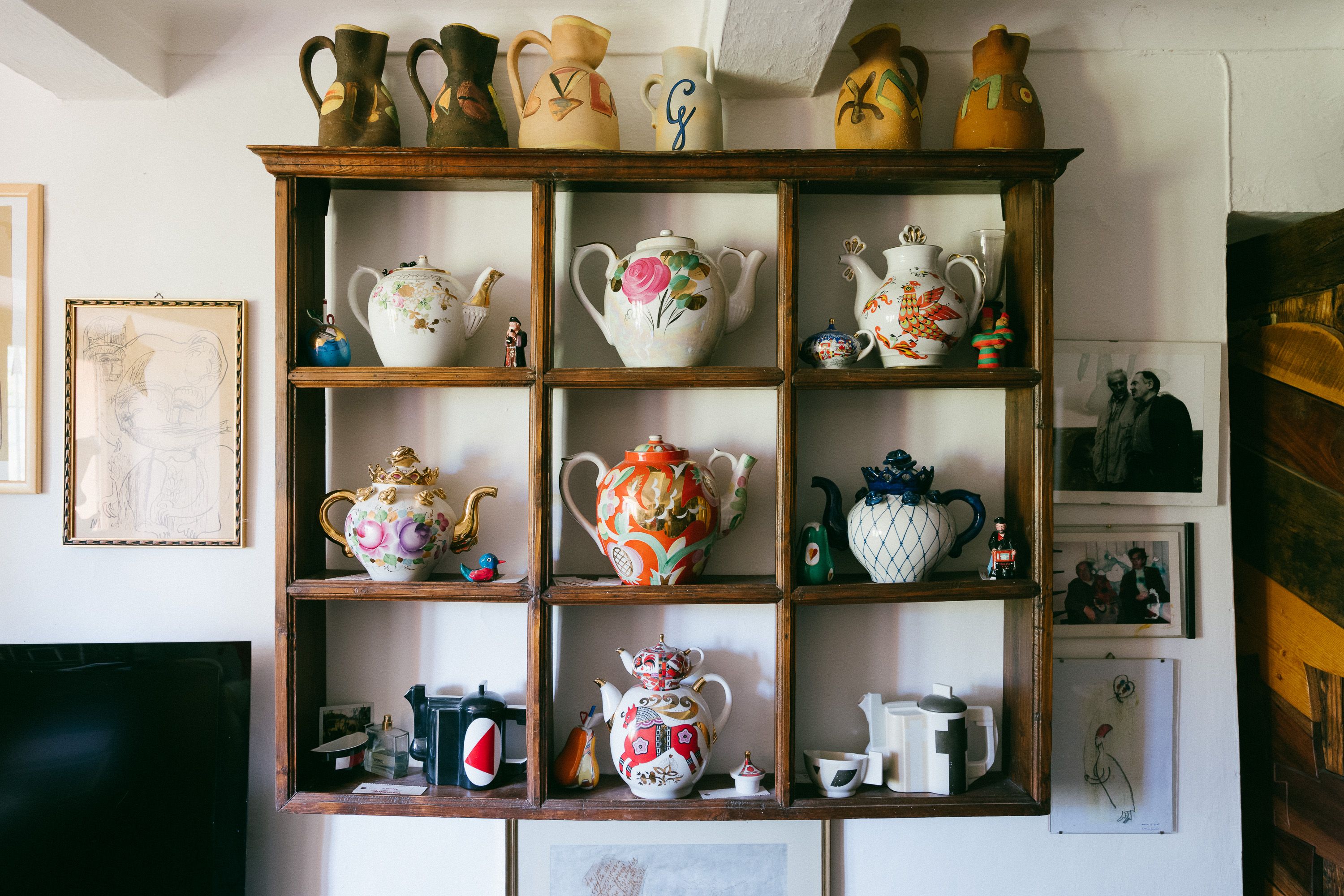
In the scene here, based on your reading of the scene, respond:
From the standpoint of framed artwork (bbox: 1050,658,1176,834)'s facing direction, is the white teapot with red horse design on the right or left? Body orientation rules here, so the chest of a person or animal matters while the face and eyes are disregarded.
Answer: on its right

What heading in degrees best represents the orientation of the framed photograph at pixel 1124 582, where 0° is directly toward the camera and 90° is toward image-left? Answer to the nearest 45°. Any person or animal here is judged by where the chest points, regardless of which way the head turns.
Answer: approximately 0°
